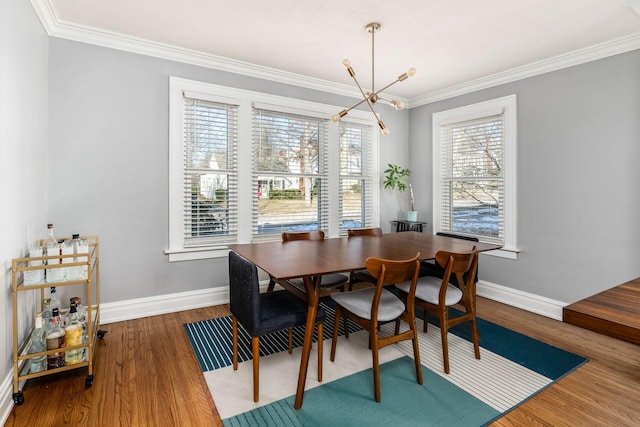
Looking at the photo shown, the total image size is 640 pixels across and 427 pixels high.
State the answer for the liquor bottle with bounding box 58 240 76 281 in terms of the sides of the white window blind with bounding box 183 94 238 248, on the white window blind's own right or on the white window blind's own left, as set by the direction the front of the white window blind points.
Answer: on the white window blind's own right

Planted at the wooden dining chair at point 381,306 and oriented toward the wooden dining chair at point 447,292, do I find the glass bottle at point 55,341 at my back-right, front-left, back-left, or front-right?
back-left

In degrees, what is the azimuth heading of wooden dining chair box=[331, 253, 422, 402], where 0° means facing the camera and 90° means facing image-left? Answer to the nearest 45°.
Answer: approximately 135°

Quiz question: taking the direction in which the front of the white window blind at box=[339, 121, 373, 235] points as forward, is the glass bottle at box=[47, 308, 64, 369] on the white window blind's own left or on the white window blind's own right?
on the white window blind's own right

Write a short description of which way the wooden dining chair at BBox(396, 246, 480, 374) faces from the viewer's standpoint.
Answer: facing away from the viewer and to the left of the viewer

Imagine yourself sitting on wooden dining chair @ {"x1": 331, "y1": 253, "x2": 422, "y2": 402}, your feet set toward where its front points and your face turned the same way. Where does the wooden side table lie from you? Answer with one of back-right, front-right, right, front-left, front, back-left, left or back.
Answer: front-right

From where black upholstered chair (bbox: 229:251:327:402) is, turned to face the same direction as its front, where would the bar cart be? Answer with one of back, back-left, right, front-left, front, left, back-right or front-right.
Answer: back-left

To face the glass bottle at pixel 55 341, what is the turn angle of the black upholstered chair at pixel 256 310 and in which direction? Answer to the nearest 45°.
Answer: approximately 135° to its left

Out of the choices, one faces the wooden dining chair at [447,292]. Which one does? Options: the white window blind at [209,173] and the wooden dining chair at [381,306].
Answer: the white window blind

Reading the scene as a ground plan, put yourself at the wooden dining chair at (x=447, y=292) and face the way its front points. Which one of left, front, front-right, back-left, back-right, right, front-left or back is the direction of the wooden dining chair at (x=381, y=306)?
left

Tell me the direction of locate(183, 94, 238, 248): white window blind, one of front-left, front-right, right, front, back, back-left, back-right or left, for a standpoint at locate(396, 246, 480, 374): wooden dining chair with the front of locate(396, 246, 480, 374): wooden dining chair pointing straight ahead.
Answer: front-left

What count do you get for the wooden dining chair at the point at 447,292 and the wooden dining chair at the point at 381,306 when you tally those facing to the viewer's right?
0

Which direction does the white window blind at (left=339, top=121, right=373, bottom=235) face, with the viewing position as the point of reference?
facing the viewer and to the right of the viewer
